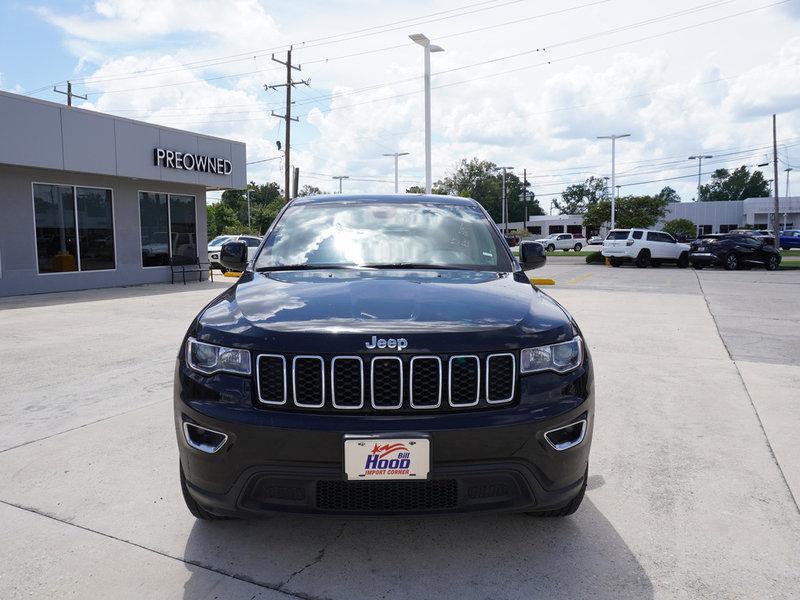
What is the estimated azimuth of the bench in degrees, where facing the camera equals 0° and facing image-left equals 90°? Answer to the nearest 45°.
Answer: approximately 315°

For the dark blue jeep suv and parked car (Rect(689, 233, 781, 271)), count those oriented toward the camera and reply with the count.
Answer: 1

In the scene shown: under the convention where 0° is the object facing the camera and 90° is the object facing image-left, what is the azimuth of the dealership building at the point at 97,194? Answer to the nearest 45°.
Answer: approximately 315°

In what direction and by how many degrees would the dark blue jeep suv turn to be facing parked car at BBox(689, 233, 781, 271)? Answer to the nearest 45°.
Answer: approximately 135° to its left

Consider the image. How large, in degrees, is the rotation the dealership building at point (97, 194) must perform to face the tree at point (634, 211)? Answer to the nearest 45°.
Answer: approximately 90° to its left

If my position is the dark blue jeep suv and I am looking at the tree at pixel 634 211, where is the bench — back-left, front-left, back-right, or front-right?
front-left

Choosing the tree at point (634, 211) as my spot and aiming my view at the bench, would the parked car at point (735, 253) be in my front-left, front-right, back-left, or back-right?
front-left

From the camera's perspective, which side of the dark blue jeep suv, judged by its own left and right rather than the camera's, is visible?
front

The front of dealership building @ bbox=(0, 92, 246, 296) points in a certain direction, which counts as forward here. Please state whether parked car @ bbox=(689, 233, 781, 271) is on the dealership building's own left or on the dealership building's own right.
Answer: on the dealership building's own left
